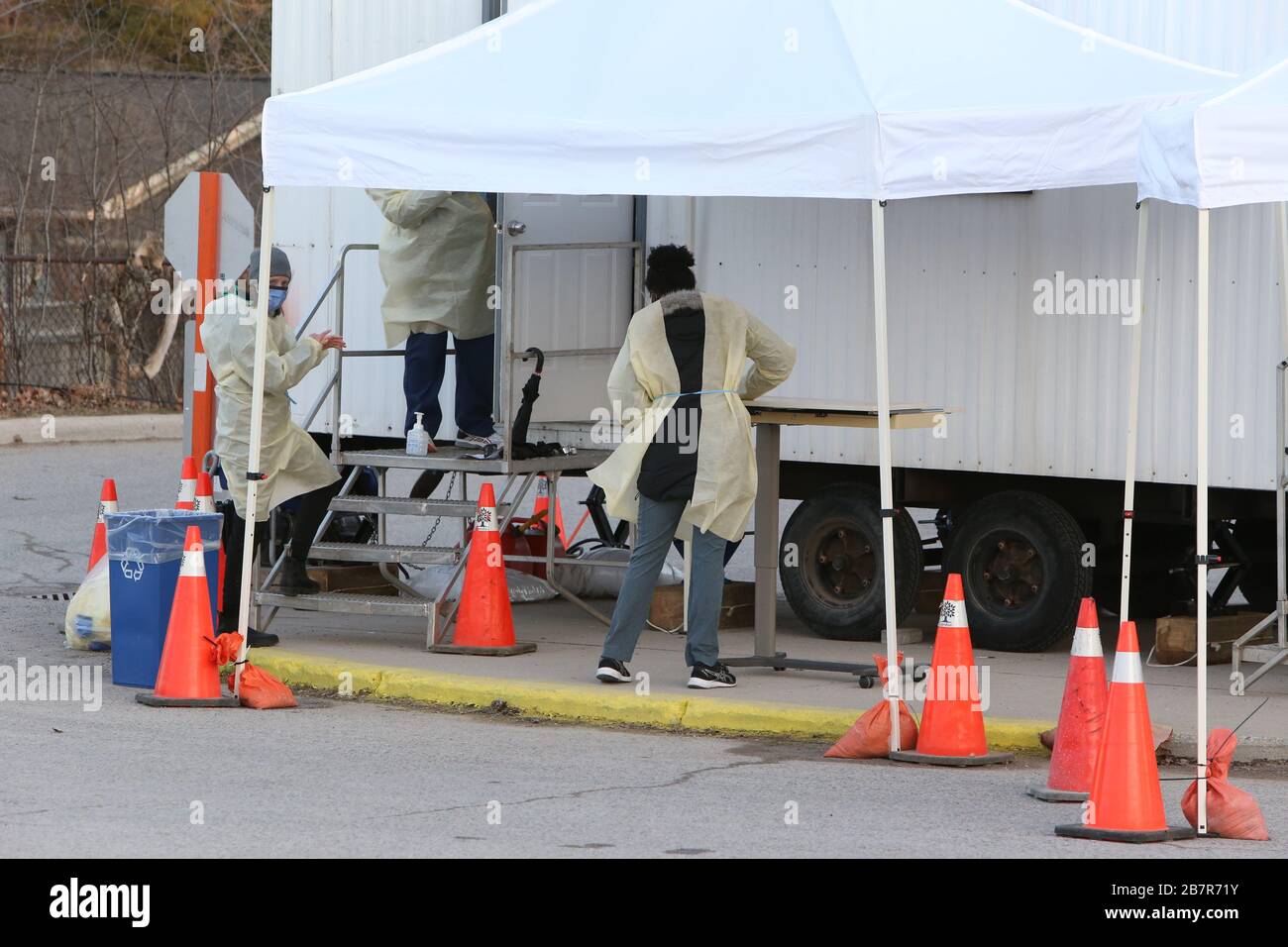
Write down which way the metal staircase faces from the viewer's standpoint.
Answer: facing the viewer and to the left of the viewer

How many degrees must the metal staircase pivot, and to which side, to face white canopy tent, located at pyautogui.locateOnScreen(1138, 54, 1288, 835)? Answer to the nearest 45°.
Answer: approximately 90° to its left

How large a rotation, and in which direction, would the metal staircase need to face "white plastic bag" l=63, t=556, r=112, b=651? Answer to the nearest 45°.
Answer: approximately 45° to its right

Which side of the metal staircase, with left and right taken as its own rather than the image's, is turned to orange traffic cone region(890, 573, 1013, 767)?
left

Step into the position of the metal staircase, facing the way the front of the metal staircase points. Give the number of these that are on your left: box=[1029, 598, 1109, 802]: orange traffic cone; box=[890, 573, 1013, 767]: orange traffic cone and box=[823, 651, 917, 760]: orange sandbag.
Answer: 3

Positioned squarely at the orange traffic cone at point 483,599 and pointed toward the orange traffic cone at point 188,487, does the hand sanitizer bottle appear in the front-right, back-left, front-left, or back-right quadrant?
front-right

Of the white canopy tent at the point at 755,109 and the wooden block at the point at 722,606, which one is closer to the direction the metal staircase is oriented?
the white canopy tent

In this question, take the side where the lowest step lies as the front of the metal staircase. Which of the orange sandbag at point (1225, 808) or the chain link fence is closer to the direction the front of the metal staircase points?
the orange sandbag

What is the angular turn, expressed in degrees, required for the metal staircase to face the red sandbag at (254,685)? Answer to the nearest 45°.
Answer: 0° — it already faces it

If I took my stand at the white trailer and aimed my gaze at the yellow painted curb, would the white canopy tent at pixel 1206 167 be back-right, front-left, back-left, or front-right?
front-left

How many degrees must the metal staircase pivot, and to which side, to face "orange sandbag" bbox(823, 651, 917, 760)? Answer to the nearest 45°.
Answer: approximately 90° to its left

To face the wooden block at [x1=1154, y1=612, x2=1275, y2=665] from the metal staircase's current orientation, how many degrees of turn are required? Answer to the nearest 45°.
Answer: approximately 135° to its left

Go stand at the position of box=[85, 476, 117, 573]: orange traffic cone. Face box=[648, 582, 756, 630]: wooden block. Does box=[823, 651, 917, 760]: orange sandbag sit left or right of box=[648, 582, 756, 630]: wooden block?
right
